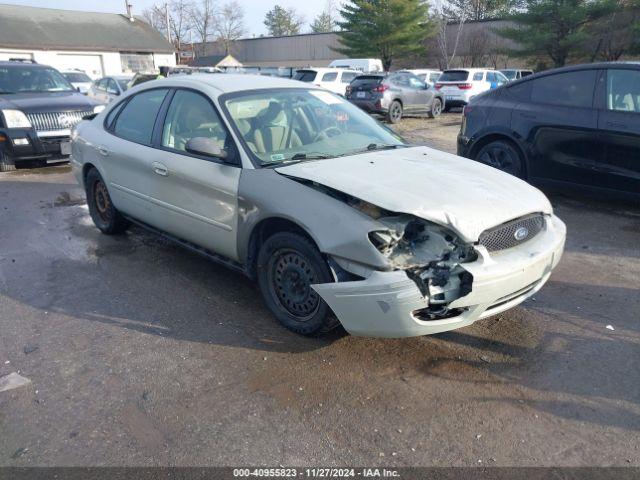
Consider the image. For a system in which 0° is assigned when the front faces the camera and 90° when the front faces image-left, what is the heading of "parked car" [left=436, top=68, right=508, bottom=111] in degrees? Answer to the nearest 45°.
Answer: approximately 225°

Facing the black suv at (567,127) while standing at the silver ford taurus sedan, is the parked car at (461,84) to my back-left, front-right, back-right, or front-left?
front-left

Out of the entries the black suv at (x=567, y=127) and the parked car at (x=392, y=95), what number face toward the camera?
0

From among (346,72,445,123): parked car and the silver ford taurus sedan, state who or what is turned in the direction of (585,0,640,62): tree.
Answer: the parked car

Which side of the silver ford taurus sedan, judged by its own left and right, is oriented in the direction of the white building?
back

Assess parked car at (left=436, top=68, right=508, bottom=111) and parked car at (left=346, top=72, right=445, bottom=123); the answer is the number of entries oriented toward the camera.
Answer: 0

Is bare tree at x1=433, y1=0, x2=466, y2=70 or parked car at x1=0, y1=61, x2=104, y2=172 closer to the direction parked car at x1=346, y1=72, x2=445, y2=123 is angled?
the bare tree

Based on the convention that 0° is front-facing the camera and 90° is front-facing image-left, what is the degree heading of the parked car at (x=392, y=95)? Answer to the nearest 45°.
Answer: approximately 225°

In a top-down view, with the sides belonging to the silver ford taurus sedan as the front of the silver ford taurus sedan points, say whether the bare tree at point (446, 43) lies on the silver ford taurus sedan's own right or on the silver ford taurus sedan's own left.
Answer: on the silver ford taurus sedan's own left

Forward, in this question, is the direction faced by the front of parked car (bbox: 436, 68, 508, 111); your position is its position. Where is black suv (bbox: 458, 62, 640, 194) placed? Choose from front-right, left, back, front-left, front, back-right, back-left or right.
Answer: back-right

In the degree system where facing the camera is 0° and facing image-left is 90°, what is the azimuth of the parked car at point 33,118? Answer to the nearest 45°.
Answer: approximately 315°

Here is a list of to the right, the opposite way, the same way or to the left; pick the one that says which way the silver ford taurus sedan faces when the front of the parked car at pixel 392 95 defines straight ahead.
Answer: to the right
